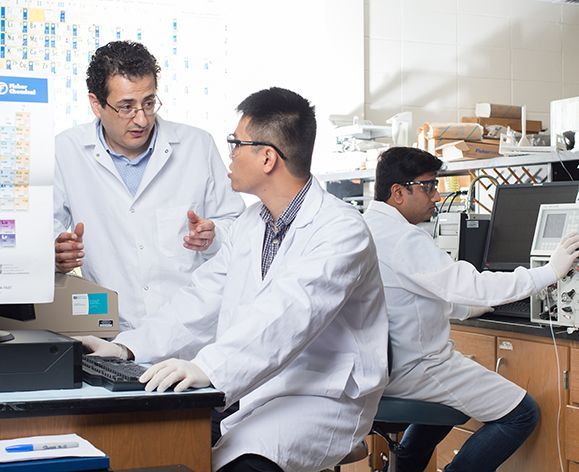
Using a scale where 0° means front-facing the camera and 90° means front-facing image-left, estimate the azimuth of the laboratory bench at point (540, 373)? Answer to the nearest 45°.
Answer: approximately 45°

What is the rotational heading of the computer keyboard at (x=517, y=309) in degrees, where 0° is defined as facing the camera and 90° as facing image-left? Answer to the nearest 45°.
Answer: approximately 45°

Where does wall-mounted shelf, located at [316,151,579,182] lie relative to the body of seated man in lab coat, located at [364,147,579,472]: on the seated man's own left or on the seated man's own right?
on the seated man's own left

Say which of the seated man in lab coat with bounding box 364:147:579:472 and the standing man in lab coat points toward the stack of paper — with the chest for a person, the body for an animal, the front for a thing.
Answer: the standing man in lab coat

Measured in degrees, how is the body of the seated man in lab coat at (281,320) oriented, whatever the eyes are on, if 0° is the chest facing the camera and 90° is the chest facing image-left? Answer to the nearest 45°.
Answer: approximately 45°

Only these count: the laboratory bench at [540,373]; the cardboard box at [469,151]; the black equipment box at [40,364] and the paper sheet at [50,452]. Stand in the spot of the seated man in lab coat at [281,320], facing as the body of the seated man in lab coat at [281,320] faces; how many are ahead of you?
2

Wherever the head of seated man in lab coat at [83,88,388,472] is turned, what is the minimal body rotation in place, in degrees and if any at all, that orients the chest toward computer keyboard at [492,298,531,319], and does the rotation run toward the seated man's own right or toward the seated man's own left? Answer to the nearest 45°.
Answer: approximately 180°

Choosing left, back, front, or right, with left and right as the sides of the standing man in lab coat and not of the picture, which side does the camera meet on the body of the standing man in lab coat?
front

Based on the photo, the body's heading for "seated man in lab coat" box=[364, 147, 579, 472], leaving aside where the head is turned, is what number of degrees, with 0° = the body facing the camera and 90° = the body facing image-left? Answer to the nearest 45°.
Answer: approximately 270°

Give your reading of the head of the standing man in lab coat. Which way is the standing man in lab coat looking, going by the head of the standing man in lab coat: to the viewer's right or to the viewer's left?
to the viewer's right

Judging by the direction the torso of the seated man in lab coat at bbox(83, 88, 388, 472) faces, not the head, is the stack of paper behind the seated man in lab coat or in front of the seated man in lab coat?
in front

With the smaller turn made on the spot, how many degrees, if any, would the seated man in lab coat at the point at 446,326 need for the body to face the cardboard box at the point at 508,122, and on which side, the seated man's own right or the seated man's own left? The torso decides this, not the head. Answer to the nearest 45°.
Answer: approximately 90° to the seated man's own left

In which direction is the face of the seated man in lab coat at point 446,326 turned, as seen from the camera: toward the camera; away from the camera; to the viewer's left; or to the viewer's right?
to the viewer's right

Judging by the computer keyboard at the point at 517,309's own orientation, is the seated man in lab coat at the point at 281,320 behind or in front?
in front
